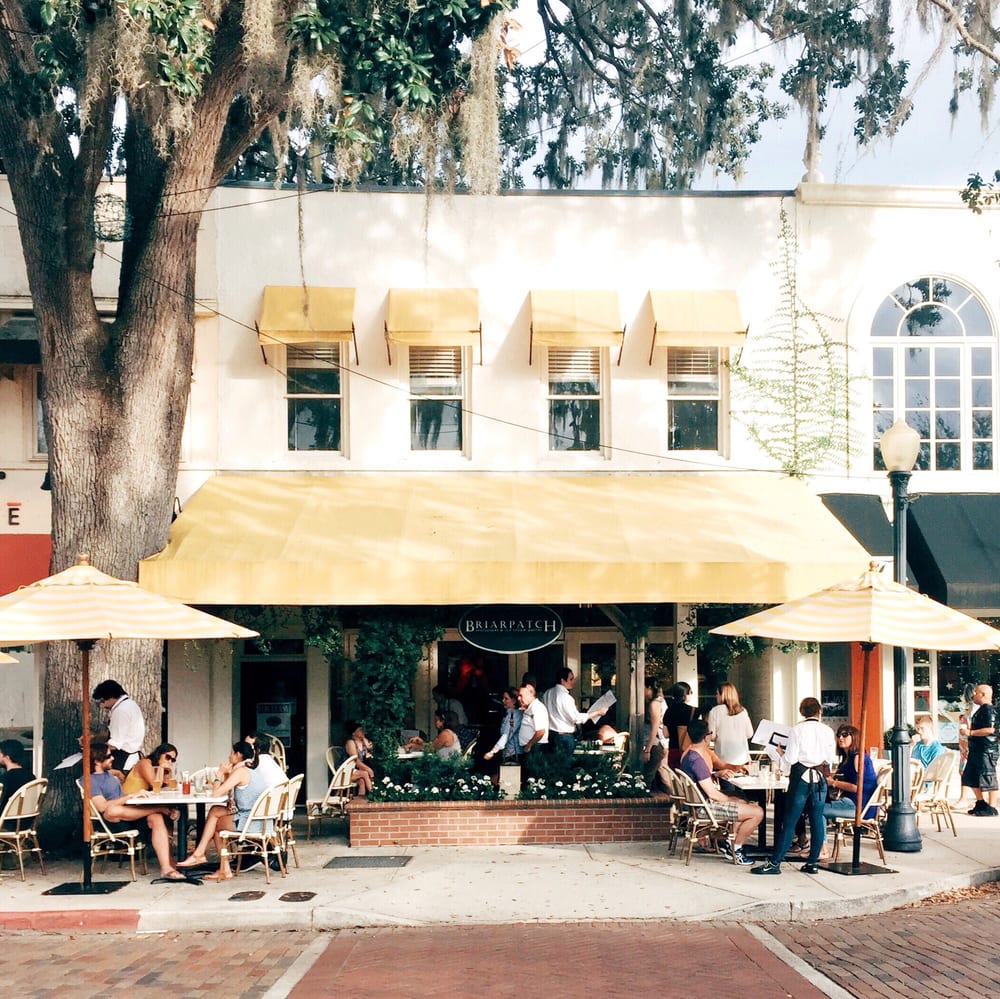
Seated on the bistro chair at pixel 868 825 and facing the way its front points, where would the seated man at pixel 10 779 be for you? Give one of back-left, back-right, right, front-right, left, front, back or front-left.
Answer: front

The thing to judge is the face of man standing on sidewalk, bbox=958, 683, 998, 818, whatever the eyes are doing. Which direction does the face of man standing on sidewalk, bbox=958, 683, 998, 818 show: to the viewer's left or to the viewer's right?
to the viewer's left

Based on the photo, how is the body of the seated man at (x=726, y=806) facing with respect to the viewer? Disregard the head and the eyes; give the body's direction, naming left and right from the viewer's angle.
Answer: facing to the right of the viewer

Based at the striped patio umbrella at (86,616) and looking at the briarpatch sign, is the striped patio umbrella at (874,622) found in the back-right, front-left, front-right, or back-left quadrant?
front-right

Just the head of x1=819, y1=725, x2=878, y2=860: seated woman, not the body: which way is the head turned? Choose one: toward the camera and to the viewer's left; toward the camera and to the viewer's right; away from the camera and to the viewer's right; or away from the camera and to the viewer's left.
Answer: toward the camera and to the viewer's left

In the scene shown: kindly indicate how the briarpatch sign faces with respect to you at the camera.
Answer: facing the viewer

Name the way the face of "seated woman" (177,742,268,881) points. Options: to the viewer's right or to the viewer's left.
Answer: to the viewer's left

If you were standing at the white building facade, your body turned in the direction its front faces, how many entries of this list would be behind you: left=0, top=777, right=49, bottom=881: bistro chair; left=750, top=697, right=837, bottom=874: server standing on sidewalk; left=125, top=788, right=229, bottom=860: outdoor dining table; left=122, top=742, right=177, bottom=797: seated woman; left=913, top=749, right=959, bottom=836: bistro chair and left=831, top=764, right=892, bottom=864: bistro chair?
0

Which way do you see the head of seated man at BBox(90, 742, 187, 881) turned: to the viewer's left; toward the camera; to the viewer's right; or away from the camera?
to the viewer's right

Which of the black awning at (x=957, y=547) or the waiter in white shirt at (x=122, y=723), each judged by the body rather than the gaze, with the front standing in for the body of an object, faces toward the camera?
the black awning

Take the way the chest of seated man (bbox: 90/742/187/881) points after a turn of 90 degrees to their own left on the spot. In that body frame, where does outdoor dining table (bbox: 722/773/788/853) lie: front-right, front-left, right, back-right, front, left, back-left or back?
right

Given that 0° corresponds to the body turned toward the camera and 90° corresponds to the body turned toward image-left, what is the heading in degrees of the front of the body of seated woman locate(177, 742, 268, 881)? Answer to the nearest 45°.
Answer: approximately 90°

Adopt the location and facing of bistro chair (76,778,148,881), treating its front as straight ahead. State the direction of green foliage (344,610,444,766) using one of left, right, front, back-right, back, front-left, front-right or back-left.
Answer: front-left

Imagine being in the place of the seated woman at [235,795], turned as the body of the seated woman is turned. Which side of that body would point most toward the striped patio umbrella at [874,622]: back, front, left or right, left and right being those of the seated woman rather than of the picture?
back

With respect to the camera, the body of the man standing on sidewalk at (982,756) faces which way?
to the viewer's left

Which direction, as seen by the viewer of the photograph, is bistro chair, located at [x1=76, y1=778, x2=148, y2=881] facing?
facing to the right of the viewer

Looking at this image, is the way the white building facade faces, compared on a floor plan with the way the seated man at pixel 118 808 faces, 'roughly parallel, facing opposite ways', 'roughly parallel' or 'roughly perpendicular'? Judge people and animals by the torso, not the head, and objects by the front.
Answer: roughly perpendicular

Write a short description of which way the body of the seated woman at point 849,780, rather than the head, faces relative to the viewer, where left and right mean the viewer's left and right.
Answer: facing to the left of the viewer
